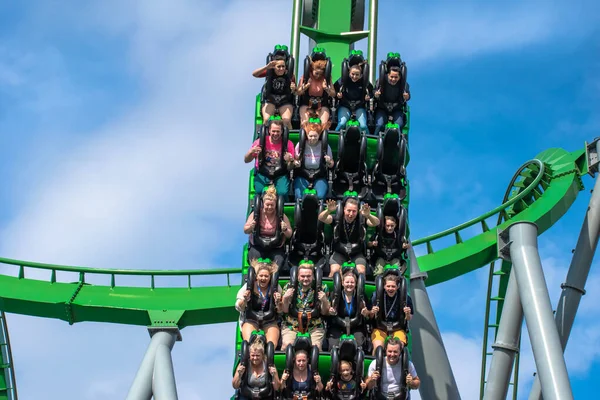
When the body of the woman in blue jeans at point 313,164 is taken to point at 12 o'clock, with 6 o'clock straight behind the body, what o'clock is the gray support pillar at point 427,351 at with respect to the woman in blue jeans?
The gray support pillar is roughly at 7 o'clock from the woman in blue jeans.
